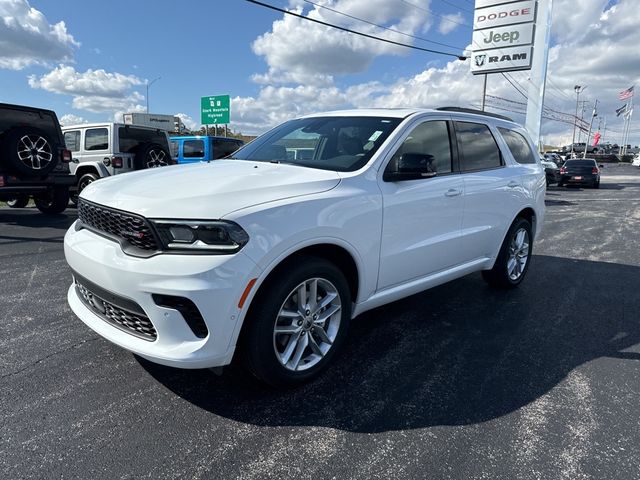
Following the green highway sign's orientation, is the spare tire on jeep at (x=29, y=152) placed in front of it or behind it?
in front

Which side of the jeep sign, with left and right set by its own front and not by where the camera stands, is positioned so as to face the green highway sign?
right

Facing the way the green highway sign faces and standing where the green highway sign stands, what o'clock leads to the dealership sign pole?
The dealership sign pole is roughly at 10 o'clock from the green highway sign.

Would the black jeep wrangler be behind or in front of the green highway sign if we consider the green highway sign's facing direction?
in front

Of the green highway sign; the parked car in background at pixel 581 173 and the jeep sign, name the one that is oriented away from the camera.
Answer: the parked car in background

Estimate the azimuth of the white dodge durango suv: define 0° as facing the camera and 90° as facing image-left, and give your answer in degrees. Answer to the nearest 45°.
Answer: approximately 45°

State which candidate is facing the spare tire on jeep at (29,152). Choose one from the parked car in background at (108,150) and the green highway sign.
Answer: the green highway sign

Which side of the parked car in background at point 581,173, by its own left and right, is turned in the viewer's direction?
back

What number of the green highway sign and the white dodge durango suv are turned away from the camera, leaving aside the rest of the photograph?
0

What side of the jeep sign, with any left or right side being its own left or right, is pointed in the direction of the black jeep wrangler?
front
